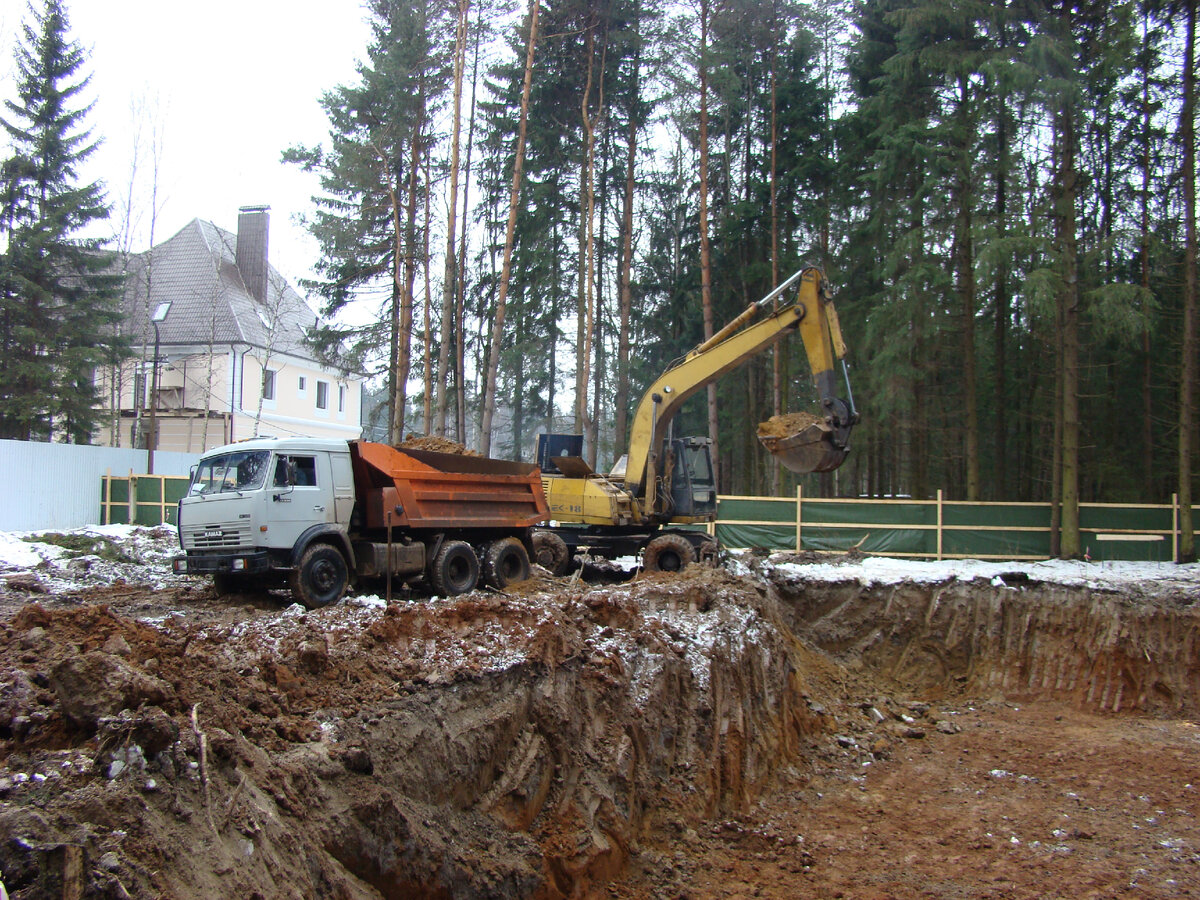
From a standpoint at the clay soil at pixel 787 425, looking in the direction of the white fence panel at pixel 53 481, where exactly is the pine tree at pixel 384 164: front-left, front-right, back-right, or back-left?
front-right

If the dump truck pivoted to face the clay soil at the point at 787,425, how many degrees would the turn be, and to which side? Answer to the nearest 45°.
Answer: approximately 135° to its left

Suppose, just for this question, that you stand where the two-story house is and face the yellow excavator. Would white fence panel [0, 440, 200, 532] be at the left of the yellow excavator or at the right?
right

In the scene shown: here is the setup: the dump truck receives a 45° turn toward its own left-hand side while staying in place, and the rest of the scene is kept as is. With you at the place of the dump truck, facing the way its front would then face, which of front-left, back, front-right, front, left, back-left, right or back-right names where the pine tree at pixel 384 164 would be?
back

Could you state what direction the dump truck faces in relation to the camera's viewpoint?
facing the viewer and to the left of the viewer
